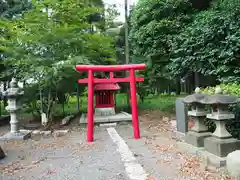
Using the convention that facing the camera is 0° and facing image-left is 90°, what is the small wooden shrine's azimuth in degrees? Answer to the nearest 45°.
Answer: approximately 0°

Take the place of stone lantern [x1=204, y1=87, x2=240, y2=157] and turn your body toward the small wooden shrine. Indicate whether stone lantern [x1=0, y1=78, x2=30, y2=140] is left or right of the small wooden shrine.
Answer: left

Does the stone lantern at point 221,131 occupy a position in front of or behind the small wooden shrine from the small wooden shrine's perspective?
in front

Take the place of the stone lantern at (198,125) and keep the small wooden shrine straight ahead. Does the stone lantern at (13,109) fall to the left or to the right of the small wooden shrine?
left

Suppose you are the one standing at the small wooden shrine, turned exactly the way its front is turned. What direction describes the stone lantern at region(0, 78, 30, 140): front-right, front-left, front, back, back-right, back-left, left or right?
front-right

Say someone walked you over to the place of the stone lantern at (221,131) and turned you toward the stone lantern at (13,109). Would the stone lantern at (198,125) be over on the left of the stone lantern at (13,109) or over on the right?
right

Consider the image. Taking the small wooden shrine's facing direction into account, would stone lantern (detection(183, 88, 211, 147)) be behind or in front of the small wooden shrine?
in front
